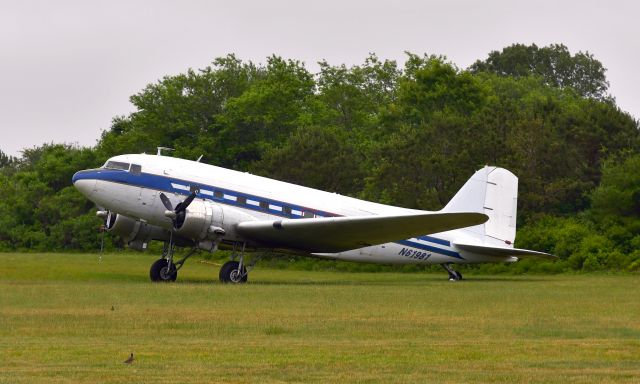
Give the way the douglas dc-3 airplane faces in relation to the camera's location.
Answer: facing the viewer and to the left of the viewer
